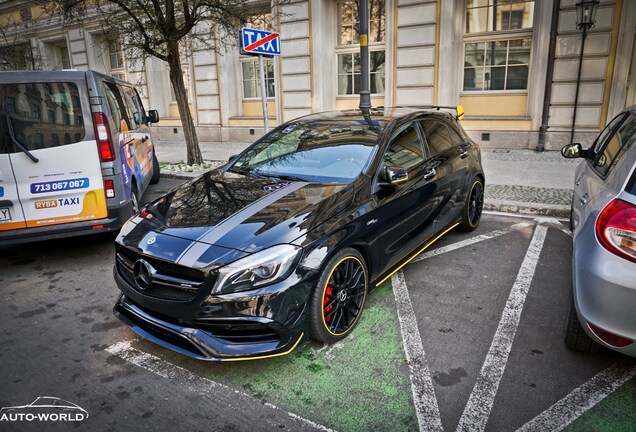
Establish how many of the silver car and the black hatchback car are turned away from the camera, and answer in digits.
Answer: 1

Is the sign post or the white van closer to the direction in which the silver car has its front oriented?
the sign post

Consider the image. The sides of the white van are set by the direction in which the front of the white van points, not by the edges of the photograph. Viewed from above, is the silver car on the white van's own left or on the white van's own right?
on the white van's own right

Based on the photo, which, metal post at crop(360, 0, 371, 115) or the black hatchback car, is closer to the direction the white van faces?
the metal post

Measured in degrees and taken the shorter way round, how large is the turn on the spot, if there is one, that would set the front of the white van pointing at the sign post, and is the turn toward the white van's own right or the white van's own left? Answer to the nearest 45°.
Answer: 0° — it already faces it

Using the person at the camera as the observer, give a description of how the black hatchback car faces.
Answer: facing the viewer and to the left of the viewer

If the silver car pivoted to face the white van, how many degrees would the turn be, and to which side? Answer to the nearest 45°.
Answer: approximately 90° to its left

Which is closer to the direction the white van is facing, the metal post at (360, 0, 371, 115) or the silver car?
the metal post

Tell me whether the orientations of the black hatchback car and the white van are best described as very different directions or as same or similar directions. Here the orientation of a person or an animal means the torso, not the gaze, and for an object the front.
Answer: very different directions

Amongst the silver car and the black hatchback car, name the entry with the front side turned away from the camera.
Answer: the silver car

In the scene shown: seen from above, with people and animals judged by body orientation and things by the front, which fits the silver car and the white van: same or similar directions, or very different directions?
same or similar directions

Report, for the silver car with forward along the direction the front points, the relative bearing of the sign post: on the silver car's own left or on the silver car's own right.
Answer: on the silver car's own left

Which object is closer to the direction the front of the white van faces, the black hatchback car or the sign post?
the sign post

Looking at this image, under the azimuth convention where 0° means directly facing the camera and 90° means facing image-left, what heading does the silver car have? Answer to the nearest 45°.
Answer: approximately 180°

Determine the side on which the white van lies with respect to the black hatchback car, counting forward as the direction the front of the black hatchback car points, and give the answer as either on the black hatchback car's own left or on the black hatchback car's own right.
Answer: on the black hatchback car's own right

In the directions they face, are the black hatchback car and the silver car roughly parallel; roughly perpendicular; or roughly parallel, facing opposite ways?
roughly parallel, facing opposite ways
